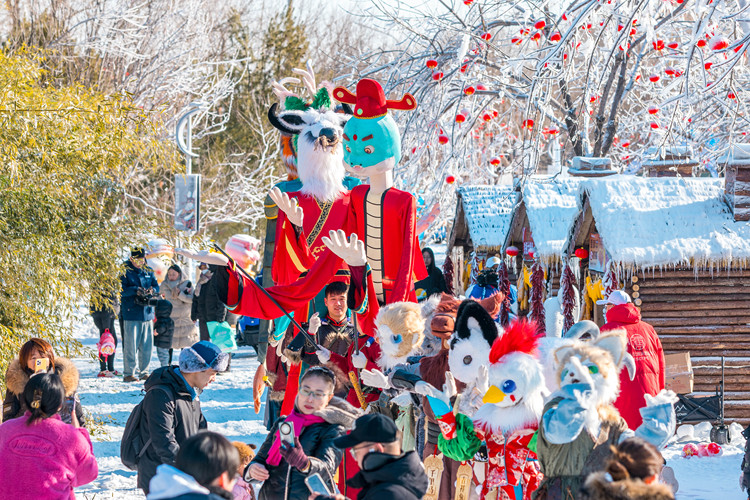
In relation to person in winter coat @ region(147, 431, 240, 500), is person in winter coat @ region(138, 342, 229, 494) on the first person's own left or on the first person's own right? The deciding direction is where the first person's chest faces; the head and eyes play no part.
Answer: on the first person's own left

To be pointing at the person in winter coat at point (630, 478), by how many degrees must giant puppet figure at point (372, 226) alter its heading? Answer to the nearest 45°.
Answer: approximately 45° to its left

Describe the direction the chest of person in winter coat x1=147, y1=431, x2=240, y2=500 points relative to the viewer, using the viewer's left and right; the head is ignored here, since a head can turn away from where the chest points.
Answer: facing away from the viewer and to the right of the viewer

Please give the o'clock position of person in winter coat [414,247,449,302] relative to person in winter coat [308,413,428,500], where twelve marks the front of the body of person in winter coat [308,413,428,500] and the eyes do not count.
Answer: person in winter coat [414,247,449,302] is roughly at 3 o'clock from person in winter coat [308,413,428,500].

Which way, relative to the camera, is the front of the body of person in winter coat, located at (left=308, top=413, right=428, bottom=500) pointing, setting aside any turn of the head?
to the viewer's left

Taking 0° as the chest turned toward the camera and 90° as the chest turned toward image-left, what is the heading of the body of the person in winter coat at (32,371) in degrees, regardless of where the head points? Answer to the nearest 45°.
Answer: approximately 0°

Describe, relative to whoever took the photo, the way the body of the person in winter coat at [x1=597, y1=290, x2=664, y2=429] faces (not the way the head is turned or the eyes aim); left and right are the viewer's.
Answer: facing away from the viewer and to the left of the viewer
